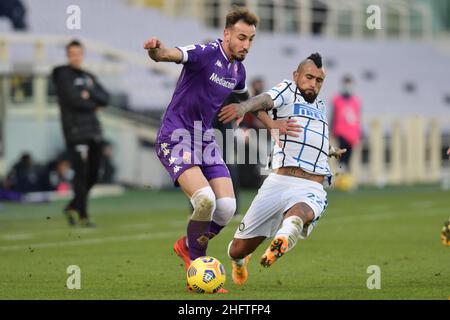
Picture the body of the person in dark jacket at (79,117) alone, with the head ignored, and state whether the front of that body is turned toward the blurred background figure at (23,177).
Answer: no

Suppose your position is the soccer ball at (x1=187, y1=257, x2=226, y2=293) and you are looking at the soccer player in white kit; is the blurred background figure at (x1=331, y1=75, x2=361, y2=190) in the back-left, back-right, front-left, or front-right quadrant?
front-left

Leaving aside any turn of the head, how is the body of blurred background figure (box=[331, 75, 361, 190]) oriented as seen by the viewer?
toward the camera

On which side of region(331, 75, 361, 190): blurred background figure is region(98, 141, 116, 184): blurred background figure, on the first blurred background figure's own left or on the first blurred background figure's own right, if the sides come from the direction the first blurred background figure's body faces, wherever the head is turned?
on the first blurred background figure's own right

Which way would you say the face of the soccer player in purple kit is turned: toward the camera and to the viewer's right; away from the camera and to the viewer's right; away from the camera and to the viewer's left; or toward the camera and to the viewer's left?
toward the camera and to the viewer's right

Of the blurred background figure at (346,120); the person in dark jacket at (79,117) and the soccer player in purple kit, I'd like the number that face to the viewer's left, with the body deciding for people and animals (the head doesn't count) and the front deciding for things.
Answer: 0

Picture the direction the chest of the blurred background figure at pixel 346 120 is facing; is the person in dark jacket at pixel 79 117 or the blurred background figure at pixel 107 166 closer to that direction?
the person in dark jacket

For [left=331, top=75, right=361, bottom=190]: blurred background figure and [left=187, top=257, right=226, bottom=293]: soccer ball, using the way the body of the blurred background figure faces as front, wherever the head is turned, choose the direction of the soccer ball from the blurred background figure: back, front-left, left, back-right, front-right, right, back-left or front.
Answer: front

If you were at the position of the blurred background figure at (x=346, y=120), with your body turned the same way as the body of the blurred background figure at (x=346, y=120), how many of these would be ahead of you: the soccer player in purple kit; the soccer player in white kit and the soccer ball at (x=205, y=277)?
3

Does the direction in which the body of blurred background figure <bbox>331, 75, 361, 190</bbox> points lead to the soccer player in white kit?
yes

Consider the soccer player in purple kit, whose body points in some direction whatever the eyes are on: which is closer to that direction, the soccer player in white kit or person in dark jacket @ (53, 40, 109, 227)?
the soccer player in white kit

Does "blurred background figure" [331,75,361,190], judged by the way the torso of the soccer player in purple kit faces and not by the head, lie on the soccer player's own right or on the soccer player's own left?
on the soccer player's own left

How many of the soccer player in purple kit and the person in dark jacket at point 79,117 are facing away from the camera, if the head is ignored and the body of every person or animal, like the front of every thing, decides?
0

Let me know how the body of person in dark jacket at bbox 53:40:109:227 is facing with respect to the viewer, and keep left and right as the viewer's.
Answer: facing the viewer and to the right of the viewer
